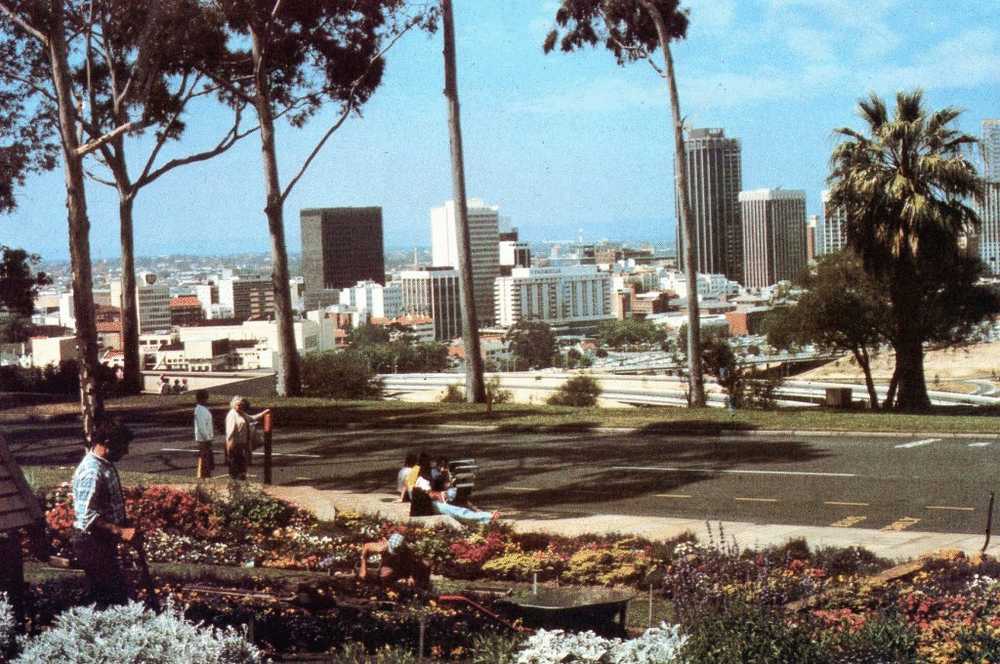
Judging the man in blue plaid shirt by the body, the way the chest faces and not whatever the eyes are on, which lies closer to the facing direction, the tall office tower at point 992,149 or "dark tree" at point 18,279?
the tall office tower

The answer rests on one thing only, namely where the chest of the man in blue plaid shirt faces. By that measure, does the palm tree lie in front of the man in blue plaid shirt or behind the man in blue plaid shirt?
in front

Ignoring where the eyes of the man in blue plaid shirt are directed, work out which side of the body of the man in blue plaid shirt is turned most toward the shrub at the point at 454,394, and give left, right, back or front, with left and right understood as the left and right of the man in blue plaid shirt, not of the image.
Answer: left

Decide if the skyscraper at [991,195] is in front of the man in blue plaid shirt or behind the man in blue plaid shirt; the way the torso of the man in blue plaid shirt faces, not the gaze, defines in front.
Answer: in front

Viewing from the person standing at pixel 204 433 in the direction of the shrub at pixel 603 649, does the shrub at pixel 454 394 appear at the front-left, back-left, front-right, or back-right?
back-left

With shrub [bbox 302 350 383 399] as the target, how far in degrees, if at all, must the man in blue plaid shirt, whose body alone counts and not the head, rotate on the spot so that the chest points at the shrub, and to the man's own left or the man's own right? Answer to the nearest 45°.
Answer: approximately 90° to the man's own left

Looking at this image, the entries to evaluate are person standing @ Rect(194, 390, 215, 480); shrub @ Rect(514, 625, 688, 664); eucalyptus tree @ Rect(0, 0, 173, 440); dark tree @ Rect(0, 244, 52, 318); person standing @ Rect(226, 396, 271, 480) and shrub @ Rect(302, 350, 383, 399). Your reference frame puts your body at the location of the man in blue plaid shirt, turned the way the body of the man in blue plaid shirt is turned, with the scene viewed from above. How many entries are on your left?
5

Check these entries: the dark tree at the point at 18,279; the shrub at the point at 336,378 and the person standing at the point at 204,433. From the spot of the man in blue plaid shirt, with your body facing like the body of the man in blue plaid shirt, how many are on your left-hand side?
3

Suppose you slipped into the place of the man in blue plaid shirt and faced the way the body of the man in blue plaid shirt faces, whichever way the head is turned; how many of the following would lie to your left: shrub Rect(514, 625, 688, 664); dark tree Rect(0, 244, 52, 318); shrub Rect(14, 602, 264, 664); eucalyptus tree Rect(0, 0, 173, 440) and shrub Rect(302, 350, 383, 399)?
3

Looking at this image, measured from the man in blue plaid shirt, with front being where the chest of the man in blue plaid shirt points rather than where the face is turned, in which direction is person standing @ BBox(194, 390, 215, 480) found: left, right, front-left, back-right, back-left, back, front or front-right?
left

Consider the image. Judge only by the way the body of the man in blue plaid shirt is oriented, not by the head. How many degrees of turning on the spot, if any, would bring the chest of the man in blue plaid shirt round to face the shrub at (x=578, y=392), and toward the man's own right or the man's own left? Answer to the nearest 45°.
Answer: approximately 45° to the man's own left

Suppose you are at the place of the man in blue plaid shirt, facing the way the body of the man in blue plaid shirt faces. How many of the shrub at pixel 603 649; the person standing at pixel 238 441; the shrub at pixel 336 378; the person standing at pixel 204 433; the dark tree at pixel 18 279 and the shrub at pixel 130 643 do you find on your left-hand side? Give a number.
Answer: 4

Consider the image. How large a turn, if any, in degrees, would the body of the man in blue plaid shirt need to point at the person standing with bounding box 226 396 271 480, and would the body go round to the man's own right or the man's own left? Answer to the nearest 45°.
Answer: approximately 90° to the man's own left

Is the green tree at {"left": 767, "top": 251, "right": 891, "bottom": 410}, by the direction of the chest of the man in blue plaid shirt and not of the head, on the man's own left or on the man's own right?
on the man's own left

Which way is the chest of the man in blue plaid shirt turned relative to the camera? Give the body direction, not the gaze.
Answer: to the viewer's right

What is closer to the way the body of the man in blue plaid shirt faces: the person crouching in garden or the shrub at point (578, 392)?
the person crouching in garden
